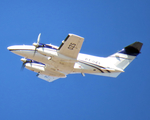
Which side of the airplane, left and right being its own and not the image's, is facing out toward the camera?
left
